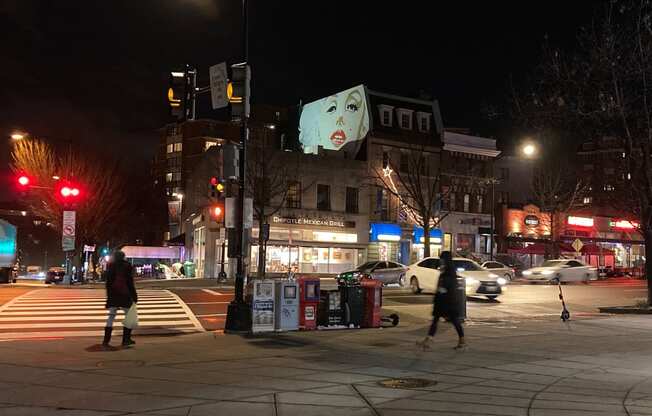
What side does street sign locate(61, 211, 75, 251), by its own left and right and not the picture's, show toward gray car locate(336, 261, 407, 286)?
left

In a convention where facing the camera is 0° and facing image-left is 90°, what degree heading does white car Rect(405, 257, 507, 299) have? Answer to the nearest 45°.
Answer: approximately 315°

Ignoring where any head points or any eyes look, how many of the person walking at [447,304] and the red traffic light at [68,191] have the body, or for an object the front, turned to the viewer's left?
1

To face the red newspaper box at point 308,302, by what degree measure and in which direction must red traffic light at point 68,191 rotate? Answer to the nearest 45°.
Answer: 0° — it already faces it

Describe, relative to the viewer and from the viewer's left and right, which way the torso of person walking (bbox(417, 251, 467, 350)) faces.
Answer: facing to the left of the viewer

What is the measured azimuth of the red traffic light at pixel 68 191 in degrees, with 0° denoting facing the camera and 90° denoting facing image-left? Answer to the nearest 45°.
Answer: approximately 0°

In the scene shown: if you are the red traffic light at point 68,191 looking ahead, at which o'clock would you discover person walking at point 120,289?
The person walking is roughly at 12 o'clock from the red traffic light.

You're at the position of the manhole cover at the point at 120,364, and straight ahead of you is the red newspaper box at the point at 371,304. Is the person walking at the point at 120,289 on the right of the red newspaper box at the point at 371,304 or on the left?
left

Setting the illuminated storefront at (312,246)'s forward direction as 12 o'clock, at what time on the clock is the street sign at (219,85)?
The street sign is roughly at 12 o'clock from the illuminated storefront.

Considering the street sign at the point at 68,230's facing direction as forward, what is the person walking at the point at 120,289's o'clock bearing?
The person walking is roughly at 12 o'clock from the street sign.

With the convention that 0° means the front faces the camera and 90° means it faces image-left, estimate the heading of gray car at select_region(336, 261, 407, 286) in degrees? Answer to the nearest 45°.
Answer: approximately 45°

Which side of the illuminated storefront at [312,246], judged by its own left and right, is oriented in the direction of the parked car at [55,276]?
right

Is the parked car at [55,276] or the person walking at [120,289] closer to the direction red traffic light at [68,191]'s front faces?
the person walking

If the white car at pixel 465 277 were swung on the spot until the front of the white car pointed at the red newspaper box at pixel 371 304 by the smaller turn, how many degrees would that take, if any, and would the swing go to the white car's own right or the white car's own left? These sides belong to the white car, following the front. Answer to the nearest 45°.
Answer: approximately 45° to the white car's own right
